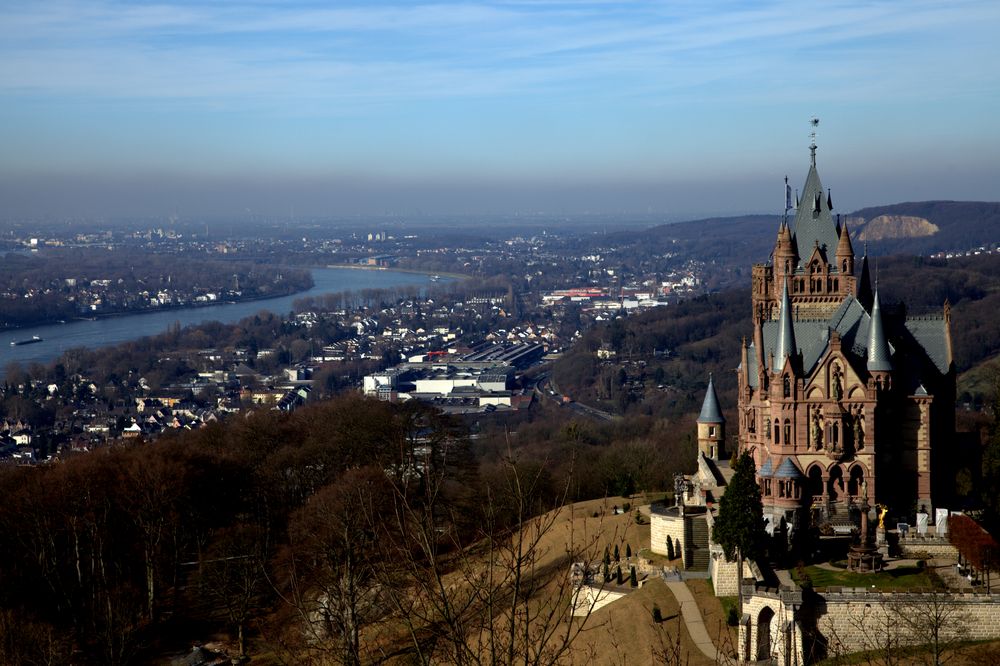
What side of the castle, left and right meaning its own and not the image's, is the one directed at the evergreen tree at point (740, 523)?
front

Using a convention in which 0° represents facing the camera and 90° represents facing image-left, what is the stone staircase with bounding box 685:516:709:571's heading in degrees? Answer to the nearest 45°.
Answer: approximately 0°

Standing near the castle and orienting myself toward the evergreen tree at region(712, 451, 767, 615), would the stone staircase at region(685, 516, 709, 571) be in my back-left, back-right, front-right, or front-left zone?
front-right

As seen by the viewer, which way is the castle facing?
toward the camera

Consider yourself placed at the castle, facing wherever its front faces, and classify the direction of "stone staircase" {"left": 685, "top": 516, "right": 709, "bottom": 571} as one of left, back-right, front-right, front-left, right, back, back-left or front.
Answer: front-right

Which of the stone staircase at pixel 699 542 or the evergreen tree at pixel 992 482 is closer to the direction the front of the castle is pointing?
the stone staircase

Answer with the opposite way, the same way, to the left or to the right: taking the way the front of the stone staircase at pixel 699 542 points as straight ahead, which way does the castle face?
the same way

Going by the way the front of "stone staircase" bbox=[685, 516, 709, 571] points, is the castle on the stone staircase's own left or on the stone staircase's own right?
on the stone staircase's own left

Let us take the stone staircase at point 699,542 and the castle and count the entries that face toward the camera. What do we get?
2

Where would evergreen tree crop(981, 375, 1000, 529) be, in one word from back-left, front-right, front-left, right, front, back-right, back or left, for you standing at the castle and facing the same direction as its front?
left
